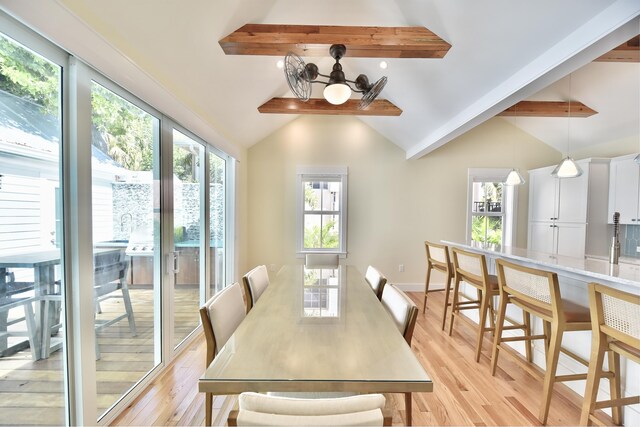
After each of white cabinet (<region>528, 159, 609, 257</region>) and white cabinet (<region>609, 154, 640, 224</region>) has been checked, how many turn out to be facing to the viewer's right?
0

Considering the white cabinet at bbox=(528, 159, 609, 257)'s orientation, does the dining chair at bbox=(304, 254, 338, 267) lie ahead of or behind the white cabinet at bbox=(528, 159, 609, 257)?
ahead

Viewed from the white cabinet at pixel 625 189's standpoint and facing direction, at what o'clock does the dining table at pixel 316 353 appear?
The dining table is roughly at 11 o'clock from the white cabinet.

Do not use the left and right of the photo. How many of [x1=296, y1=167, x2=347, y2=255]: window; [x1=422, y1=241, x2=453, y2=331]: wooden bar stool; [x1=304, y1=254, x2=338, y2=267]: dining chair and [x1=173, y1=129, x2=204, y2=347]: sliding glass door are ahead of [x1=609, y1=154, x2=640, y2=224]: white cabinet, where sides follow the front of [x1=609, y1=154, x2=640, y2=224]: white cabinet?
4

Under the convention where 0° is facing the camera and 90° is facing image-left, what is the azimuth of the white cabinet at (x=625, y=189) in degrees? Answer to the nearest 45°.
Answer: approximately 45°
